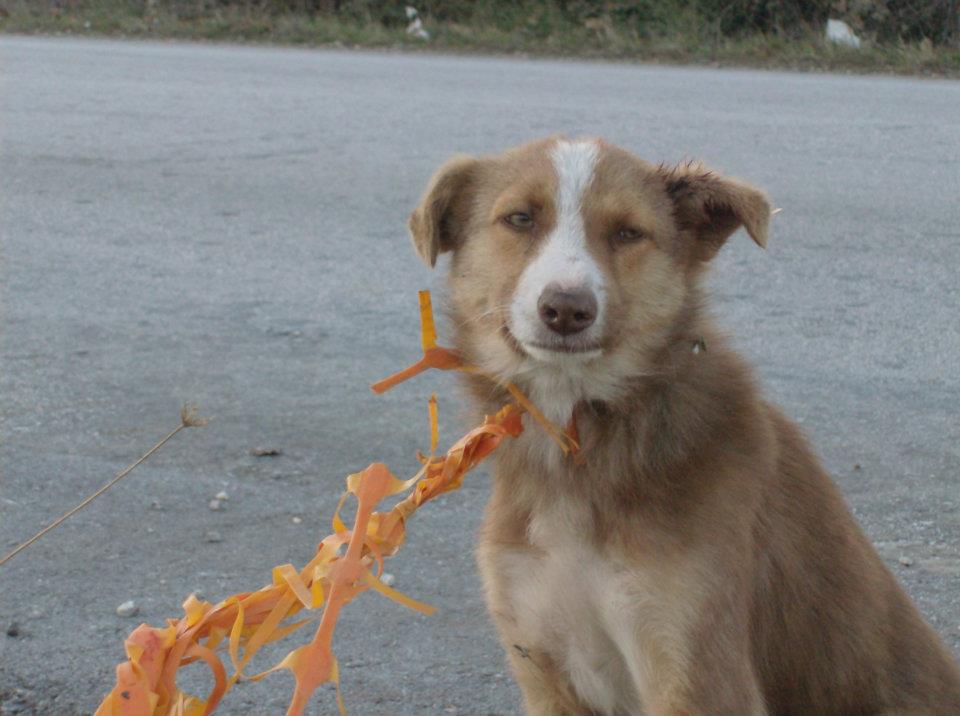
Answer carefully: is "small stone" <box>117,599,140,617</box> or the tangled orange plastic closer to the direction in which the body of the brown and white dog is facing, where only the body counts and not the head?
the tangled orange plastic

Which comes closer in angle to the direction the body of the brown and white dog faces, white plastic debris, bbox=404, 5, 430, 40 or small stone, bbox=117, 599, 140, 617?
the small stone

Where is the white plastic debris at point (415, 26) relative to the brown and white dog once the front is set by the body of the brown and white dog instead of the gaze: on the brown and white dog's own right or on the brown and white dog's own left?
on the brown and white dog's own right

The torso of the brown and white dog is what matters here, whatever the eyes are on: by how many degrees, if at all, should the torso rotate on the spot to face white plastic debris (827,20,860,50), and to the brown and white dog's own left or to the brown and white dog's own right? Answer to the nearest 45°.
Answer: approximately 135° to the brown and white dog's own right

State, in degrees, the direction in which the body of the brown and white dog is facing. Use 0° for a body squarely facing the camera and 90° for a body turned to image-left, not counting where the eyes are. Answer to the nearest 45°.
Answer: approximately 45°

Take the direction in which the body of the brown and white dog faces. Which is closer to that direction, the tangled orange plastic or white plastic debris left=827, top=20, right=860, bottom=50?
the tangled orange plastic

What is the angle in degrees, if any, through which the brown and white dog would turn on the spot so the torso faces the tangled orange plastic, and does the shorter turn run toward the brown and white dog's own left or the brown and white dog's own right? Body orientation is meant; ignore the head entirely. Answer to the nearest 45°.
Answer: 0° — it already faces it

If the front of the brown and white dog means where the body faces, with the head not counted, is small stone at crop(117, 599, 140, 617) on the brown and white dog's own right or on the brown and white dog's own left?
on the brown and white dog's own right

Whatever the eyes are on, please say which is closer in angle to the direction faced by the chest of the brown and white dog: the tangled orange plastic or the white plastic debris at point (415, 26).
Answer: the tangled orange plastic
